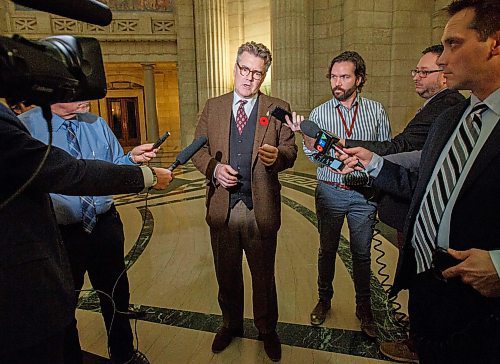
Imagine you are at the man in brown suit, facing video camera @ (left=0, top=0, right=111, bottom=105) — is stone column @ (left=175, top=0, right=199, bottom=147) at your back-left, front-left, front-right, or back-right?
back-right

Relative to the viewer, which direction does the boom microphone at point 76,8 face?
to the viewer's right

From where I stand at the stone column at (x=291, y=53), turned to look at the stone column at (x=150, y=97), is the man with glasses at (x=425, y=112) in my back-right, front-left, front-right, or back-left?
back-left

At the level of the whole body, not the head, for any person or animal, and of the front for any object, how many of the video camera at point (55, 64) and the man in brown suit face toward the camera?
1

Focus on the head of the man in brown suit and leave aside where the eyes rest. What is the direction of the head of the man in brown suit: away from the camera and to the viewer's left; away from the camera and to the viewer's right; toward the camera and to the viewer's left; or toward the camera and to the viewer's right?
toward the camera and to the viewer's left

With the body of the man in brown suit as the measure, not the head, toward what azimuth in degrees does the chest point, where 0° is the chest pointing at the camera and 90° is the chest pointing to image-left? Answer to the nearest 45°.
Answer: approximately 0°

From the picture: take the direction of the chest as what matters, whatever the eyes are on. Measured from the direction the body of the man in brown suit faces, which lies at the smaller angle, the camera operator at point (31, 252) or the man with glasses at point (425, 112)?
the camera operator

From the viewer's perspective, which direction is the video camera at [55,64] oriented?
to the viewer's right

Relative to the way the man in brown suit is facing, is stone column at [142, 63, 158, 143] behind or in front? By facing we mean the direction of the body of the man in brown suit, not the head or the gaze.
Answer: behind

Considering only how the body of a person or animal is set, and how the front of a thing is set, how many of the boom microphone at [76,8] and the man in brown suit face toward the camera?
1

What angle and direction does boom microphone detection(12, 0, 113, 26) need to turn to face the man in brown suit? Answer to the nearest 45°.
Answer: approximately 45° to its left

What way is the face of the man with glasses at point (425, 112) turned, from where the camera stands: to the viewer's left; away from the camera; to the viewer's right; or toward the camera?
to the viewer's left
